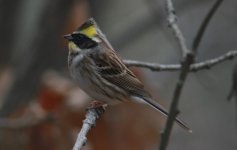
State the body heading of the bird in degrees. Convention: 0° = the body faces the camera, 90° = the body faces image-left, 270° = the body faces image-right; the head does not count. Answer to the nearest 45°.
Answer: approximately 90°
